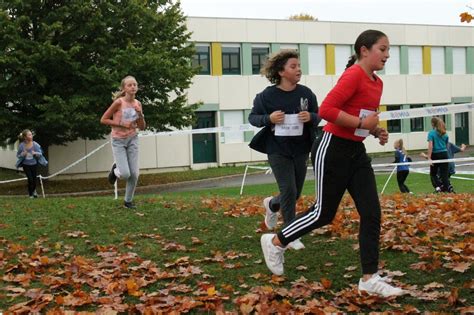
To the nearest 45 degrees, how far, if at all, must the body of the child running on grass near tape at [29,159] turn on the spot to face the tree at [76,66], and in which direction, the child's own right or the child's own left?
approximately 135° to the child's own left

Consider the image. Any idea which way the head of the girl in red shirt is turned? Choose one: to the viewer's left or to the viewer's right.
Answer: to the viewer's right

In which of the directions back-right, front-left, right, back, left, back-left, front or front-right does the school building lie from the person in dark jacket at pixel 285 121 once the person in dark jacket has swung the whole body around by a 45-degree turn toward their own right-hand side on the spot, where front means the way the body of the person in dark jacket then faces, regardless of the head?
back-right

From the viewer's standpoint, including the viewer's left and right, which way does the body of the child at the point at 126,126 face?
facing the viewer and to the right of the viewer

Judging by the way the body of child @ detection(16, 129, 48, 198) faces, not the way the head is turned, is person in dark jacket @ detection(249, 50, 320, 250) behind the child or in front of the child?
in front

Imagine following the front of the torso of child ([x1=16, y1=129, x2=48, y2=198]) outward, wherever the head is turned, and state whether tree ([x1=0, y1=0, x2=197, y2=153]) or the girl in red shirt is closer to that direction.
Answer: the girl in red shirt

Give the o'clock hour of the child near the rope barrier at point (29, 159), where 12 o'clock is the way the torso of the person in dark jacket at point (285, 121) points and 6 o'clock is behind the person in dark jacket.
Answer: The child near the rope barrier is roughly at 5 o'clock from the person in dark jacket.

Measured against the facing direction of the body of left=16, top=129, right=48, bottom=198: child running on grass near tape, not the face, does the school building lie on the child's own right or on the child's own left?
on the child's own left

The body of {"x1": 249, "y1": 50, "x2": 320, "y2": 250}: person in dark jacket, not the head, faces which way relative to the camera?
toward the camera

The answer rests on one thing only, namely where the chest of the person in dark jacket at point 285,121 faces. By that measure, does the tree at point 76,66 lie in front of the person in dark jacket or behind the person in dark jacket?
behind

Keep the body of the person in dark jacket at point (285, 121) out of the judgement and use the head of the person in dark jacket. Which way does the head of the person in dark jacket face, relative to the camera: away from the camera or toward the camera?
toward the camera

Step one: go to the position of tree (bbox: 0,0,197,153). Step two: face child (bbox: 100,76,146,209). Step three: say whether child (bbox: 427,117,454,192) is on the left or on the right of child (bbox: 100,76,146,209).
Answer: left

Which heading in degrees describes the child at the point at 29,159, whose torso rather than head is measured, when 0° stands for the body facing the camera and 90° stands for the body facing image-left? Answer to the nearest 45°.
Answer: approximately 315°
